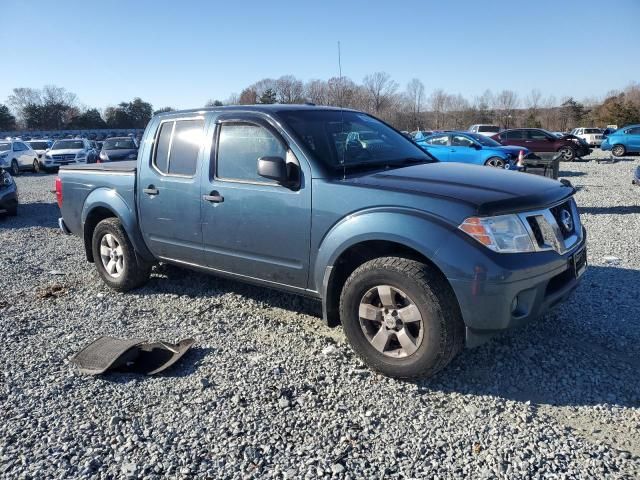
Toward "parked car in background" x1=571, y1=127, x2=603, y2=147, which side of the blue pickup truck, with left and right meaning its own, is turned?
left

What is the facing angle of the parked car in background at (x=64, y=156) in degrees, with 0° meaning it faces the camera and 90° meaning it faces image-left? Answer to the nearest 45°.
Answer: approximately 45°

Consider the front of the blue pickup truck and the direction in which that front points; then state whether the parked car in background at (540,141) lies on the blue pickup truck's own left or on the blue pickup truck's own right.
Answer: on the blue pickup truck's own left

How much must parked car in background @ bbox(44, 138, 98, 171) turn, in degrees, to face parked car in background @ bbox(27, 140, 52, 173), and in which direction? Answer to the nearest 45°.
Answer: approximately 135° to its right

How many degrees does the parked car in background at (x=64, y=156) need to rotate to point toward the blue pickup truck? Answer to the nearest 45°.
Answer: approximately 45° to its left

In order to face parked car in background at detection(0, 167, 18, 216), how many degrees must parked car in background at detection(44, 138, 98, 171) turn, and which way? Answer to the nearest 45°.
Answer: approximately 45° to its left

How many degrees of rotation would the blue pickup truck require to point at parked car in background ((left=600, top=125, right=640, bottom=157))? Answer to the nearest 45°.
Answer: approximately 90° to its left

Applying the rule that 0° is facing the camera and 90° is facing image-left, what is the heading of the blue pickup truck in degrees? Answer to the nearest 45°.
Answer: approximately 315°
